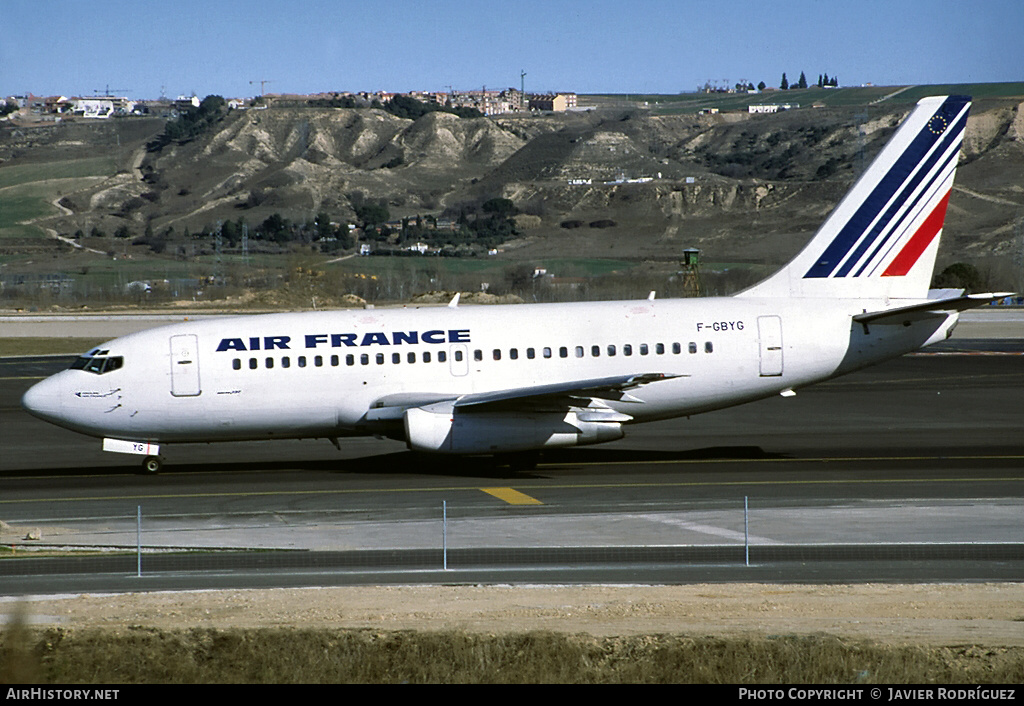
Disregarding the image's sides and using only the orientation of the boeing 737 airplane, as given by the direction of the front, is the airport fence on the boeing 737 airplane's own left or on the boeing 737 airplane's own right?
on the boeing 737 airplane's own left

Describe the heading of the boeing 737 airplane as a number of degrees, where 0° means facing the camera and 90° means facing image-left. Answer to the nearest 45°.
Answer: approximately 90°
